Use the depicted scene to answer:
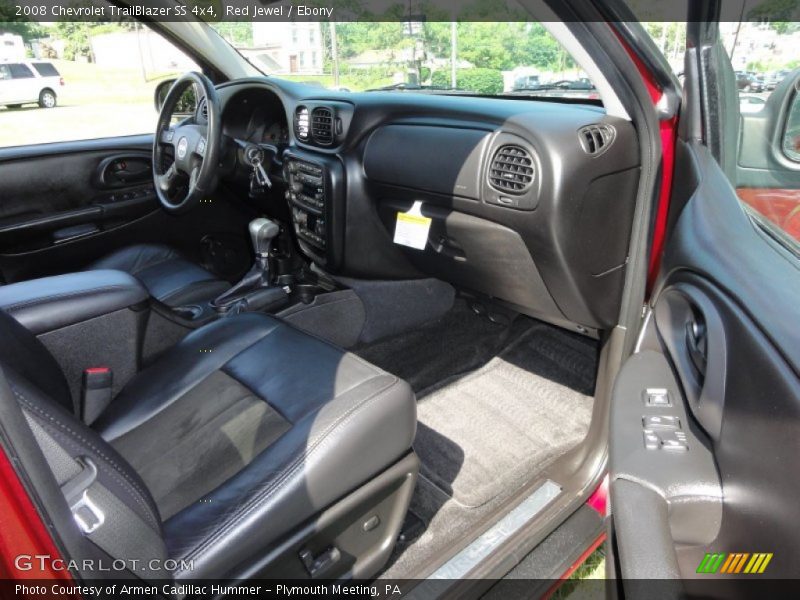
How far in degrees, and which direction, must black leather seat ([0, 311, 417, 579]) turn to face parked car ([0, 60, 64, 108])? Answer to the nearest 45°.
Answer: approximately 45° to its left

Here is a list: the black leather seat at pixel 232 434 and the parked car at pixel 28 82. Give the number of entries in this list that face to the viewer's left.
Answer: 1

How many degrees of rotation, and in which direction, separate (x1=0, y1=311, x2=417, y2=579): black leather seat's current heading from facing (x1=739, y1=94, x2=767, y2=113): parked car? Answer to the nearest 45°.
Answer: approximately 45° to its right

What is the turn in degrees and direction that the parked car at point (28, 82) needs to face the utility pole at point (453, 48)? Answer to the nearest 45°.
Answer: approximately 135° to its left

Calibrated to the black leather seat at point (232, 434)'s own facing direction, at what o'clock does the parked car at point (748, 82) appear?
The parked car is roughly at 12 o'clock from the black leather seat.

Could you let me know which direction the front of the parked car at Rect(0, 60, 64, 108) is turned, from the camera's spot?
facing to the left of the viewer

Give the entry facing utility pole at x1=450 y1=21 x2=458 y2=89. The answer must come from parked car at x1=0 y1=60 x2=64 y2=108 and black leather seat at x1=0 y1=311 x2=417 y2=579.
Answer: the black leather seat

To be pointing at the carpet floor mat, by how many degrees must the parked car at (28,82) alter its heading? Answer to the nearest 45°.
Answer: approximately 135° to its left

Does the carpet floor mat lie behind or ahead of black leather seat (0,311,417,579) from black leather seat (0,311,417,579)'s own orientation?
ahead

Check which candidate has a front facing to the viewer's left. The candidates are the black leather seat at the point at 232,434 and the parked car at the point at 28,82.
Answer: the parked car

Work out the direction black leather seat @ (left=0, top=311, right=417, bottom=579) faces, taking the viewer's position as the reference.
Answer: facing away from the viewer and to the right of the viewer

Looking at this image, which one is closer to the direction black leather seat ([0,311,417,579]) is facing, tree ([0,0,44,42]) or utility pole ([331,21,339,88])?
the utility pole
